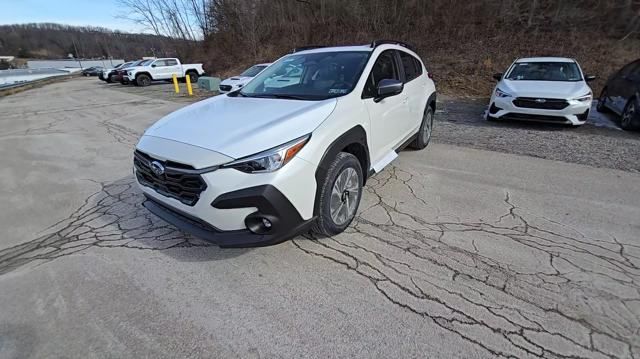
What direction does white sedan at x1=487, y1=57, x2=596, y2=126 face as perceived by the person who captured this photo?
facing the viewer

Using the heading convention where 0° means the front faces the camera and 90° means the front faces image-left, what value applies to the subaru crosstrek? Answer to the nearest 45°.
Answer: approximately 45°

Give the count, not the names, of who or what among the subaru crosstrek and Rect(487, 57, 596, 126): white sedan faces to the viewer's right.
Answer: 0

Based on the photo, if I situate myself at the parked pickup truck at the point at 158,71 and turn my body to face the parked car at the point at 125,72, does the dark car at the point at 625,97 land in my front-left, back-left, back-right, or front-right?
back-left

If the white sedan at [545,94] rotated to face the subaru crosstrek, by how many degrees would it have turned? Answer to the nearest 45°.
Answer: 0° — it already faces it
